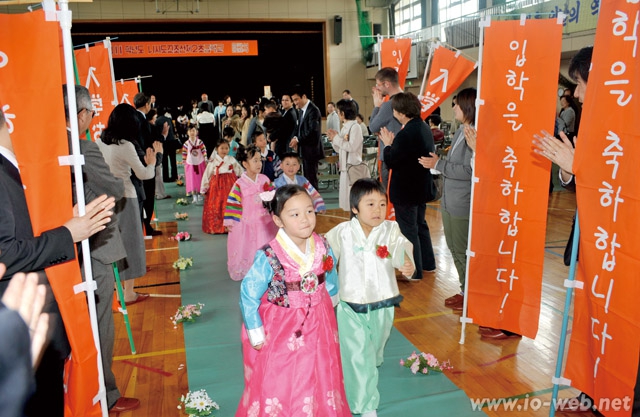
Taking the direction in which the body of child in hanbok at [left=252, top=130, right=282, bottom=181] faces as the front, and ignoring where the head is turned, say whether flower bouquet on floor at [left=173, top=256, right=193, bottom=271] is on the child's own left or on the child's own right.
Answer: on the child's own right

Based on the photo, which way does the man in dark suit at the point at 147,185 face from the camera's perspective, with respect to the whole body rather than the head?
to the viewer's right

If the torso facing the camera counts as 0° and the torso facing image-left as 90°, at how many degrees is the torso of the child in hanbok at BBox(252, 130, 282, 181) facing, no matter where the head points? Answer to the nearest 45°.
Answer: approximately 0°

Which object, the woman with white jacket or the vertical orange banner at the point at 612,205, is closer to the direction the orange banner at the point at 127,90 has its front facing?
the vertical orange banner

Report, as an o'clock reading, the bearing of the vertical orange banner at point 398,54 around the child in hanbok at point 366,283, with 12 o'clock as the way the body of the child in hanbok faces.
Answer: The vertical orange banner is roughly at 6 o'clock from the child in hanbok.

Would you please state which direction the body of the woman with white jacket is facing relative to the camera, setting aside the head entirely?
to the viewer's left

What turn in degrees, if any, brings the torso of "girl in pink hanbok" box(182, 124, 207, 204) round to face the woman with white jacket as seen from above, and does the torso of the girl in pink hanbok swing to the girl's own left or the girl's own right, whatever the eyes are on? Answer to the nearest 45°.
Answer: approximately 45° to the girl's own left
